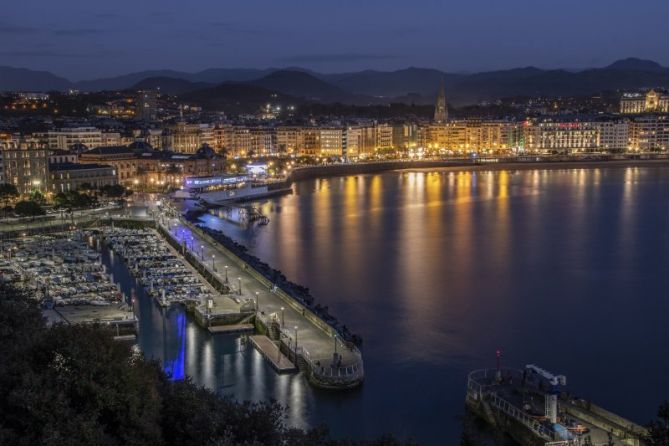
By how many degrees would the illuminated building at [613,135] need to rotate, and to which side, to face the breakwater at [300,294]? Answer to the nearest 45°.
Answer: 0° — it already faces it

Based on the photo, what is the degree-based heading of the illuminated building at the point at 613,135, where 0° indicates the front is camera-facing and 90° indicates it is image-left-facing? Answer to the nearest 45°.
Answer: approximately 0°

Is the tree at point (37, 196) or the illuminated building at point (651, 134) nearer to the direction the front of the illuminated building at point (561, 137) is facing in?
the tree

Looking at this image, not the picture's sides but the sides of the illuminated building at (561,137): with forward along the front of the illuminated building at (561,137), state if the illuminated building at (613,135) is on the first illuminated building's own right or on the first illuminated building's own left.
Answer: on the first illuminated building's own left

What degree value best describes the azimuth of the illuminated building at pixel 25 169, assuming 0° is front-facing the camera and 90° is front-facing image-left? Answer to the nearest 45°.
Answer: approximately 0°

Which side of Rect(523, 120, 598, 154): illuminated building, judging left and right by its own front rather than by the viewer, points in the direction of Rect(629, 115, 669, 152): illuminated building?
left
